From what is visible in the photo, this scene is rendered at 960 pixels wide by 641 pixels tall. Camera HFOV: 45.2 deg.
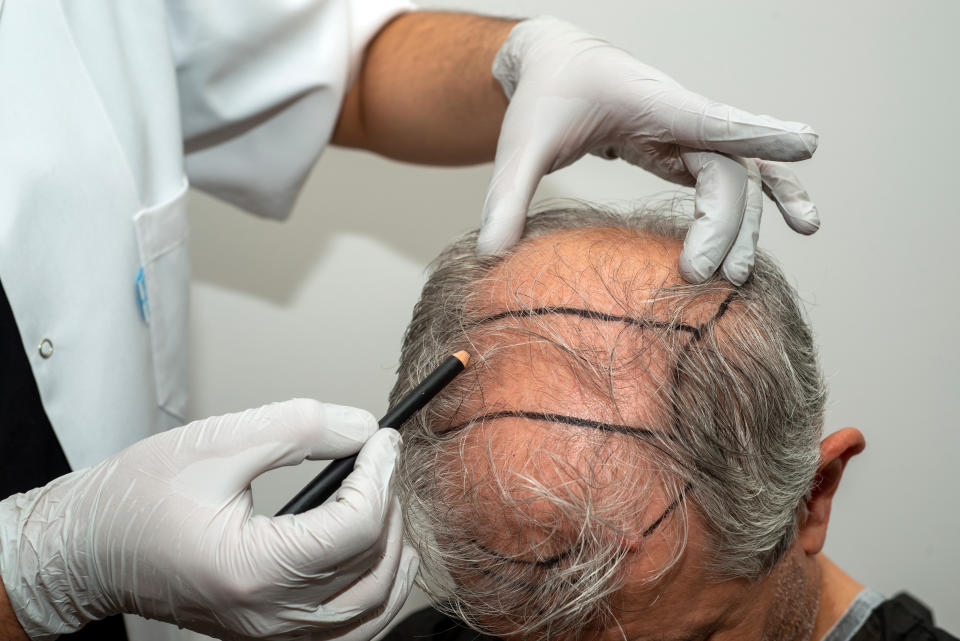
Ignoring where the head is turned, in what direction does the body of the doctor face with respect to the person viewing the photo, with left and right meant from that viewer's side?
facing the viewer and to the right of the viewer

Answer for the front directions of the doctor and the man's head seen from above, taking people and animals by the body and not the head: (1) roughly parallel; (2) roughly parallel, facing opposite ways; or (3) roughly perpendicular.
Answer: roughly perpendicular
